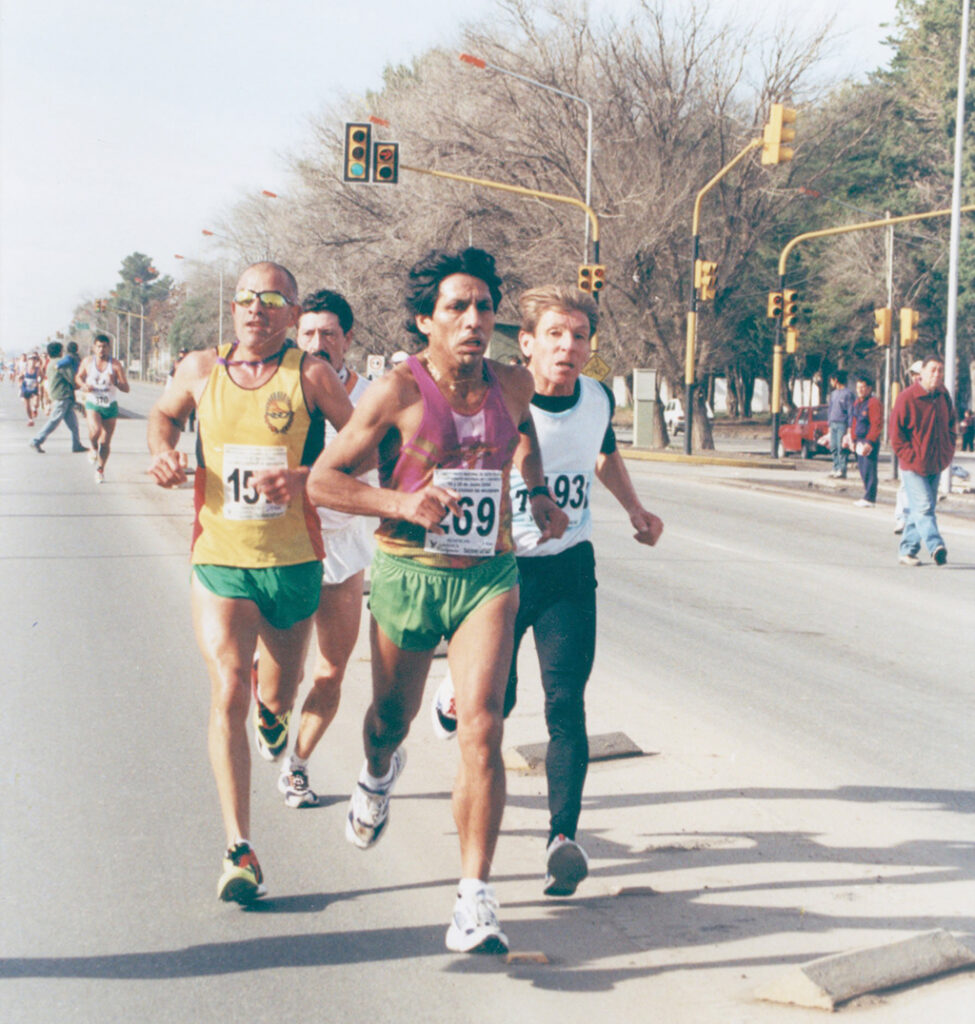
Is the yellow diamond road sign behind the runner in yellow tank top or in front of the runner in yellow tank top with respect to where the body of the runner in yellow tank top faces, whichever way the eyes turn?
behind

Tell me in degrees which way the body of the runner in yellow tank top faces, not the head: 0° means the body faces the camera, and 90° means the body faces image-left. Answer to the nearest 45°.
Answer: approximately 0°

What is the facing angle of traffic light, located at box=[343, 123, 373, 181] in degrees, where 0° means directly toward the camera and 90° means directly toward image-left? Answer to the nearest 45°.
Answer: approximately 0°

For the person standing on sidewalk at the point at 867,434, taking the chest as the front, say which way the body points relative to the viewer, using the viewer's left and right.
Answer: facing the viewer and to the left of the viewer

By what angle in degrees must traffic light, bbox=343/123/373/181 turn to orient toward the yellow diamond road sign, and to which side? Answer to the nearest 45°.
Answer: approximately 135° to its left

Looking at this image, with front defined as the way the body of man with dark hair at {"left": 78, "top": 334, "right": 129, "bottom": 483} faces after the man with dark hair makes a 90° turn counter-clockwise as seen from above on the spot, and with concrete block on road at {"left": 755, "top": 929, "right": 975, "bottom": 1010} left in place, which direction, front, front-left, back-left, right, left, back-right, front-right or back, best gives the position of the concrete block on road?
right

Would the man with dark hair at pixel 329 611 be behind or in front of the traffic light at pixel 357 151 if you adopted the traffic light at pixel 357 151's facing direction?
in front

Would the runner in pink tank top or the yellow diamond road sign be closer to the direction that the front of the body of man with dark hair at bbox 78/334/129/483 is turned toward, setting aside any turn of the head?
the runner in pink tank top

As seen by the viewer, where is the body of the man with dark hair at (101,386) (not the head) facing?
toward the camera

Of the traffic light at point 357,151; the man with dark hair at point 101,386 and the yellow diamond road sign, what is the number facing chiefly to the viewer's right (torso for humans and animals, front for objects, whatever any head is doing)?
0

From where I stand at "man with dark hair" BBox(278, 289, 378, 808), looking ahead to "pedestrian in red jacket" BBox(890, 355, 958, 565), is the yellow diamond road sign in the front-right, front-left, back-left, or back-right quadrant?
front-left

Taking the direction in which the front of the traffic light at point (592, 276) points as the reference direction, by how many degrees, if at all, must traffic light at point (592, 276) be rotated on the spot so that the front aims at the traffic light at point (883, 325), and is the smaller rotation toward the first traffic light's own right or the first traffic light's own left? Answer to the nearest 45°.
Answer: approximately 45° to the first traffic light's own left
